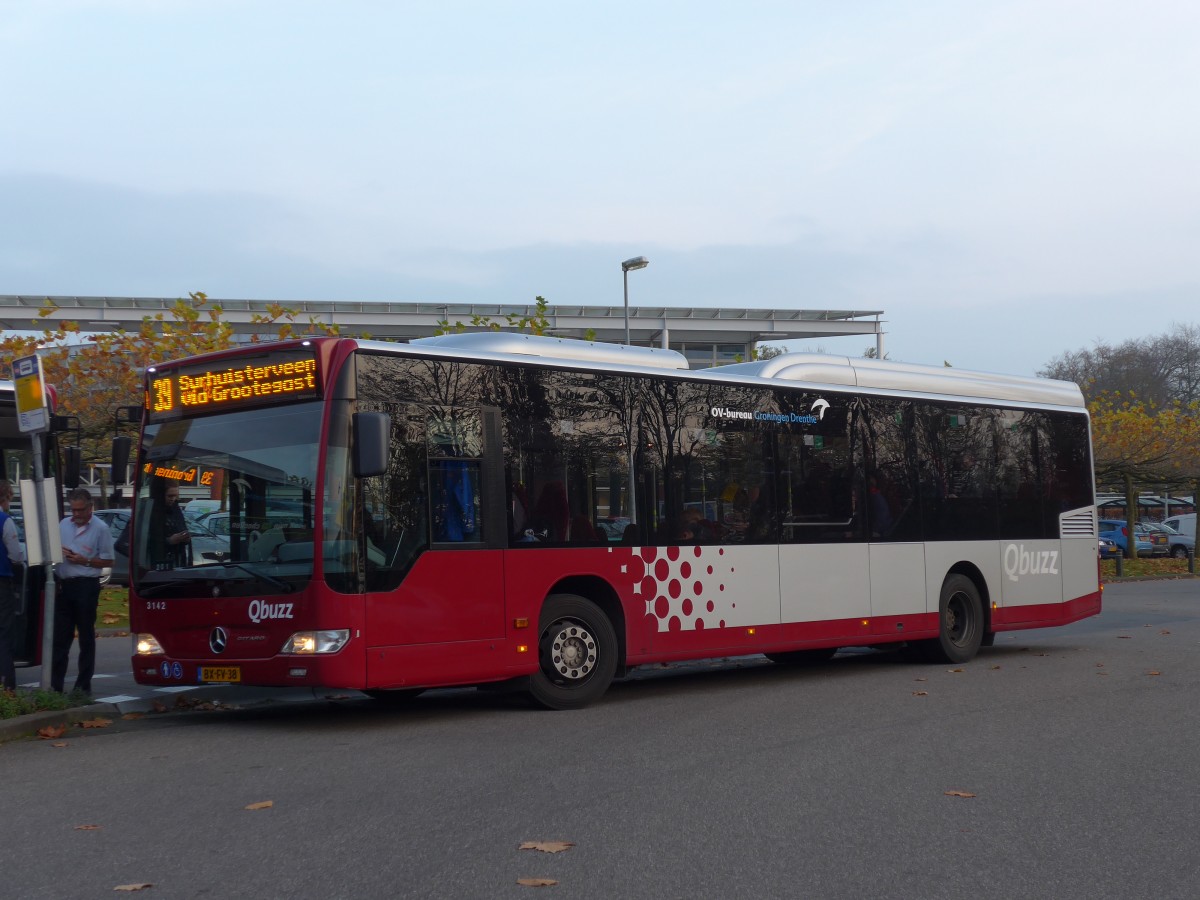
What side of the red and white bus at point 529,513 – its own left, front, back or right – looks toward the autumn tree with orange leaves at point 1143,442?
back

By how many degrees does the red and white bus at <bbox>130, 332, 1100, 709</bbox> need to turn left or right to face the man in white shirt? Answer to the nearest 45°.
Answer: approximately 45° to its right

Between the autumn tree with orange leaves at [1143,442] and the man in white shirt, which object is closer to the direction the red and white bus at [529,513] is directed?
the man in white shirt

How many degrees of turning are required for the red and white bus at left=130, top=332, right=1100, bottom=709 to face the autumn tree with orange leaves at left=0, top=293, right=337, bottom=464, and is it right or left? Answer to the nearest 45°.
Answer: approximately 90° to its right

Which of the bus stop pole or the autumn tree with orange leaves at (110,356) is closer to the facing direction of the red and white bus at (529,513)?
the bus stop pole

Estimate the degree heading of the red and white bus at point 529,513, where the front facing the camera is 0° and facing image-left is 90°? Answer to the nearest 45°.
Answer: approximately 45°

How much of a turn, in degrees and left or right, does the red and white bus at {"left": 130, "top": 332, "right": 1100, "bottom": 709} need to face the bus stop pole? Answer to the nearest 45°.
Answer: approximately 45° to its right

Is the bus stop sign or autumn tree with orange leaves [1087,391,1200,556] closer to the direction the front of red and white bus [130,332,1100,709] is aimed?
the bus stop sign

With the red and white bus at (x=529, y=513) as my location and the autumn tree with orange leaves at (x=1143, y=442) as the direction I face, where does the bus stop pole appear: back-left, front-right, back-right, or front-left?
back-left
